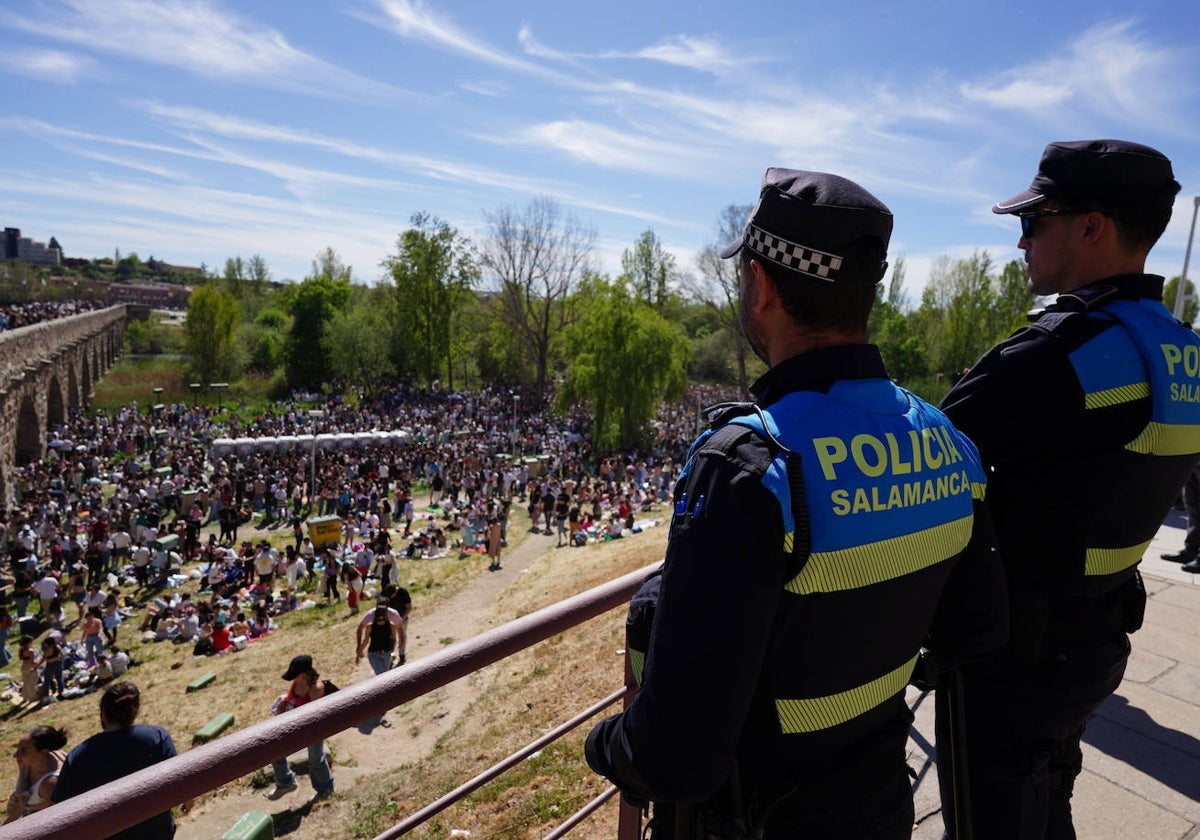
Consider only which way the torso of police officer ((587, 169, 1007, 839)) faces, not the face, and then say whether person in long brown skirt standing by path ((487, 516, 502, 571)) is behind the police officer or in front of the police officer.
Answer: in front

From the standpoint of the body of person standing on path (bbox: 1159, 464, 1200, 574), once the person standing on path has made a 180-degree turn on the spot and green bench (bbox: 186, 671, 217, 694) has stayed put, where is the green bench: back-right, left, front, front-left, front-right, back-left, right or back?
back

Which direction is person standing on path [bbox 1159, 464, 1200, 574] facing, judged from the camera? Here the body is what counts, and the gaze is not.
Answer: to the viewer's left

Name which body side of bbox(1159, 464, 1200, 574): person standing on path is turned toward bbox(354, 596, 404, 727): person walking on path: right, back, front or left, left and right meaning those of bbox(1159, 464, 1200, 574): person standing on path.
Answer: front

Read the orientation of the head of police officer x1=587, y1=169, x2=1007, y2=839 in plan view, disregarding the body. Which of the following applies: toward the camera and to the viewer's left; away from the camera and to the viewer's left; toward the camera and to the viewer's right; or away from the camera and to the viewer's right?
away from the camera and to the viewer's left

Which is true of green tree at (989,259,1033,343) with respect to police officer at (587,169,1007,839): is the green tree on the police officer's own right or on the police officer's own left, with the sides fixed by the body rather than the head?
on the police officer's own right

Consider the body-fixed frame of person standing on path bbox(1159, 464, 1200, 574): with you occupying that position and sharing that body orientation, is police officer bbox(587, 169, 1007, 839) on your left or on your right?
on your left
